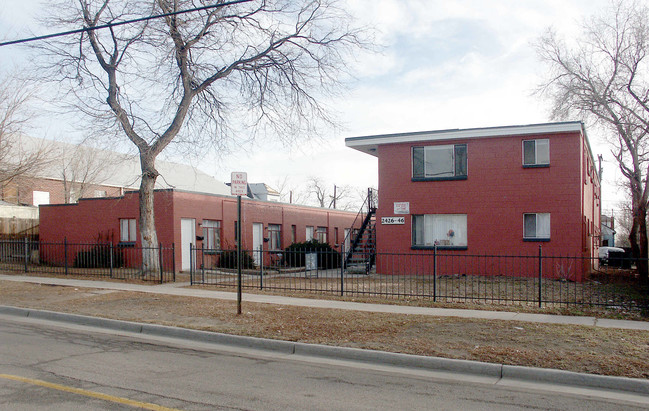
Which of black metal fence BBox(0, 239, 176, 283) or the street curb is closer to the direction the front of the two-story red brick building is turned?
the street curb

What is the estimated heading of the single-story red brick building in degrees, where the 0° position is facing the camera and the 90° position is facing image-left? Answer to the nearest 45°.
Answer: approximately 315°

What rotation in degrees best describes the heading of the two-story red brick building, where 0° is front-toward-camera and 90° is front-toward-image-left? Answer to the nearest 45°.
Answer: approximately 0°

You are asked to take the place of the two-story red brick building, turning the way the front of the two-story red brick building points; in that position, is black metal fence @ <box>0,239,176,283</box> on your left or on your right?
on your right
